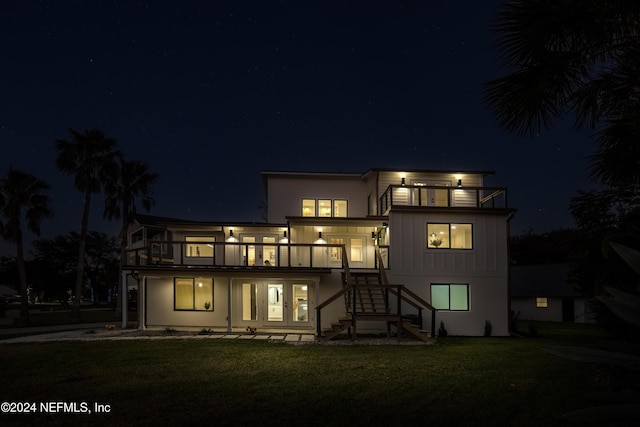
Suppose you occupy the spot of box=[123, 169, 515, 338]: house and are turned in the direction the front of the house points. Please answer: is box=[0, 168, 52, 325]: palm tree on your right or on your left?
on your right

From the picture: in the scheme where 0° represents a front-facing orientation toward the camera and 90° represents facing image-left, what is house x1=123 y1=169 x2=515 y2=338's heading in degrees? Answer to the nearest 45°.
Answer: approximately 0°

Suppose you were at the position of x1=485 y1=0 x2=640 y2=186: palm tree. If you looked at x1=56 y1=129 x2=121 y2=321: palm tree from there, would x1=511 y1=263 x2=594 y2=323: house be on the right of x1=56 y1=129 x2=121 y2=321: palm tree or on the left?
right

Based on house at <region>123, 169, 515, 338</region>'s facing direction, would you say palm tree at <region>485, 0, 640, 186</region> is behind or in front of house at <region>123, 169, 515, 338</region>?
in front

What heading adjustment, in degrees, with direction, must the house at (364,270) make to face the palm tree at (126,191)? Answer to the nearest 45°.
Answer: approximately 135° to its right

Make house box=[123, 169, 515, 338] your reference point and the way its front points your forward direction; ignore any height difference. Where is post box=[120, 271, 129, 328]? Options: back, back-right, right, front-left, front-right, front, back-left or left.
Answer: right

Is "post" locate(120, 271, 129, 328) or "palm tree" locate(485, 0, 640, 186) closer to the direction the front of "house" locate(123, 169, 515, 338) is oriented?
the palm tree

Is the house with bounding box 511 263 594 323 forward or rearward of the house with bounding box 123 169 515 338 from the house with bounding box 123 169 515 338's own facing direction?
rearward
